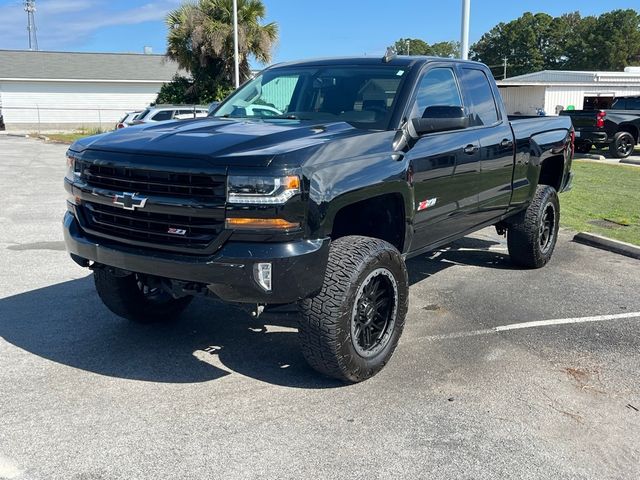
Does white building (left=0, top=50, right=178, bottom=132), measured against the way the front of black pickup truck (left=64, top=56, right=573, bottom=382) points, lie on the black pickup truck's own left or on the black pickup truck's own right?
on the black pickup truck's own right

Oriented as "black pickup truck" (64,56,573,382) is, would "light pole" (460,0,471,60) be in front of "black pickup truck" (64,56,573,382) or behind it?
behind

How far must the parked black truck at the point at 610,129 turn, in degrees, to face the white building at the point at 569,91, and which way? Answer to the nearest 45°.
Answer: approximately 45° to its left

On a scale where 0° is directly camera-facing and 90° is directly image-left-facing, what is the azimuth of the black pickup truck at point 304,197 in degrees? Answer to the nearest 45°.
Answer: approximately 45°

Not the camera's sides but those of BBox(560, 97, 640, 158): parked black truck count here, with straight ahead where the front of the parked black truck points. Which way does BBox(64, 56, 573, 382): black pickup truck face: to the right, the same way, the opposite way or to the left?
the opposite way

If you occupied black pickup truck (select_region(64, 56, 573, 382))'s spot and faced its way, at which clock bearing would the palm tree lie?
The palm tree is roughly at 4 o'clock from the black pickup truck.

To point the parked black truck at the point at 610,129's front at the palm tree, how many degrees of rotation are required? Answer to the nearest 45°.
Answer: approximately 135° to its left

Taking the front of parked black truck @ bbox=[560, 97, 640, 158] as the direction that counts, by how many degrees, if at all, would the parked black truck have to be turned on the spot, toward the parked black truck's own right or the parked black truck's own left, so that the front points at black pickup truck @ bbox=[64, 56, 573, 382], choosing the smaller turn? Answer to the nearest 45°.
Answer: approximately 135° to the parked black truck's own right

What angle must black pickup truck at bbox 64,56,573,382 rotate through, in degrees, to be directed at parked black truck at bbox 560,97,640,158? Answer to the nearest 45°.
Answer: approximately 180°

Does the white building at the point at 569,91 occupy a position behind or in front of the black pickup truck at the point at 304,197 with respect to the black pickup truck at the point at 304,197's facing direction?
behind
